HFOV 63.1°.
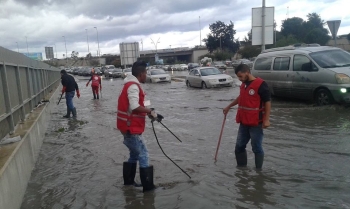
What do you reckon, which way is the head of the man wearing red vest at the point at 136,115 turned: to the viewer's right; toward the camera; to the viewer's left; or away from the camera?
to the viewer's right

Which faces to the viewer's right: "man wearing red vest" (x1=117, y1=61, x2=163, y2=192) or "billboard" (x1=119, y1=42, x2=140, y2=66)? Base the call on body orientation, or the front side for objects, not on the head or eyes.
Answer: the man wearing red vest

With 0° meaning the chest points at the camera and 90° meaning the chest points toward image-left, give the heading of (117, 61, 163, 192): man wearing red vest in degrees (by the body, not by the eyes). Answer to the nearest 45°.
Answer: approximately 270°

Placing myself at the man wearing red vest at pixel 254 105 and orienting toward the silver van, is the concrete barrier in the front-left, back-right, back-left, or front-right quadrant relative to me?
back-left

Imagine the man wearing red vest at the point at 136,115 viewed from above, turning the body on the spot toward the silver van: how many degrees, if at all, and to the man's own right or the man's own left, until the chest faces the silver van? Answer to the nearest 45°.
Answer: approximately 45° to the man's own left
